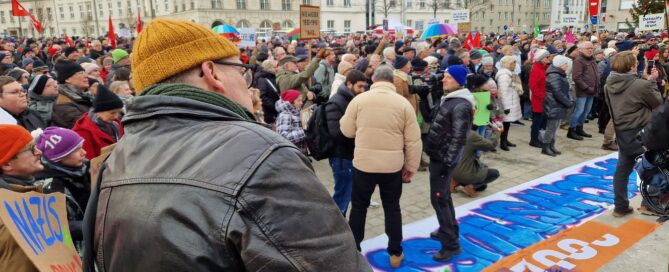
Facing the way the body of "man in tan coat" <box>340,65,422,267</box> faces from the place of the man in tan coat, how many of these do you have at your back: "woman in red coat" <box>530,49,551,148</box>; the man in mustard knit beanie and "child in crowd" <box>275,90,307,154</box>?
1

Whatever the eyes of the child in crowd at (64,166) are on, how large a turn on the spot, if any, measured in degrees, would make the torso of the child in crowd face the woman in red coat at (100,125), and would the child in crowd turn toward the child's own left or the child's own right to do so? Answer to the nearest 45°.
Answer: approximately 90° to the child's own left

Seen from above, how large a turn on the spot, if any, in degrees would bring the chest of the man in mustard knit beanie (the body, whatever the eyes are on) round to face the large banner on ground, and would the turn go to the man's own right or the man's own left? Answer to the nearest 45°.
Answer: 0° — they already face it

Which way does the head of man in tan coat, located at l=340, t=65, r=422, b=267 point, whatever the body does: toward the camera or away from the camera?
away from the camera

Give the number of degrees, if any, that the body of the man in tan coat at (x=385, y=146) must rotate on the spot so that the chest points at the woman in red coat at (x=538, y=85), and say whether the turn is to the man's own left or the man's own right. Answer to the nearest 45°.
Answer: approximately 45° to the man's own right

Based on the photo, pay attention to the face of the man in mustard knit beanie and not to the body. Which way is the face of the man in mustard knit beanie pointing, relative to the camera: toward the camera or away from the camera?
away from the camera

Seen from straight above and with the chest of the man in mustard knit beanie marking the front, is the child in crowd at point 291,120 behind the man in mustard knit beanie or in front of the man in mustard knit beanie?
in front

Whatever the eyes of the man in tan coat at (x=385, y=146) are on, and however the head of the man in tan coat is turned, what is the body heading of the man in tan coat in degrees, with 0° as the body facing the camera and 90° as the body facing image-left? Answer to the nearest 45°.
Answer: approximately 180°

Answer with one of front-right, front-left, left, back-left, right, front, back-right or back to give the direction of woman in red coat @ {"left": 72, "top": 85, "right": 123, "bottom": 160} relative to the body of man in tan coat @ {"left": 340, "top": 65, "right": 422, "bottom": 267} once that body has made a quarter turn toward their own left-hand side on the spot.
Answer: front

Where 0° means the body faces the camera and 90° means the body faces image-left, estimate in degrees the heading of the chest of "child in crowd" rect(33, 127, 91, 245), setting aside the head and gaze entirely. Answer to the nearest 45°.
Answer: approximately 270°

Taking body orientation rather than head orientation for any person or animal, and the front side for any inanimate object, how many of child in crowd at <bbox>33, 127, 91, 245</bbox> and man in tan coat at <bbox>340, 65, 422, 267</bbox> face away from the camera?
1
